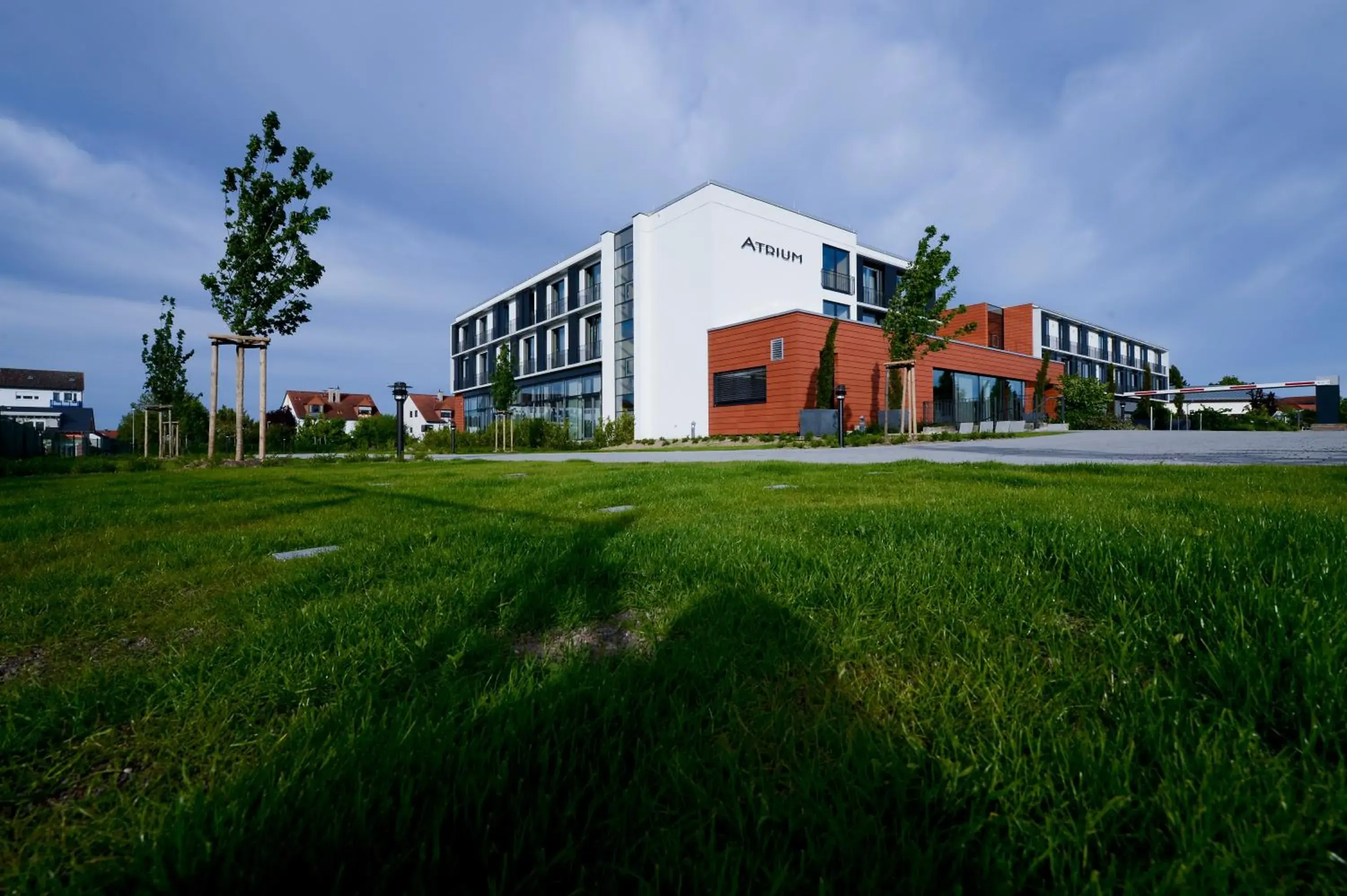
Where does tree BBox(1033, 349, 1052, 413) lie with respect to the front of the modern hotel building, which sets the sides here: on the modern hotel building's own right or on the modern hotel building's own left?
on the modern hotel building's own left

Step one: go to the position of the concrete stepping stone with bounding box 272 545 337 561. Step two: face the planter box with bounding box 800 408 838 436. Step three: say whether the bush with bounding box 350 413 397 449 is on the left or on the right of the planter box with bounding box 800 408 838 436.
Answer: left
